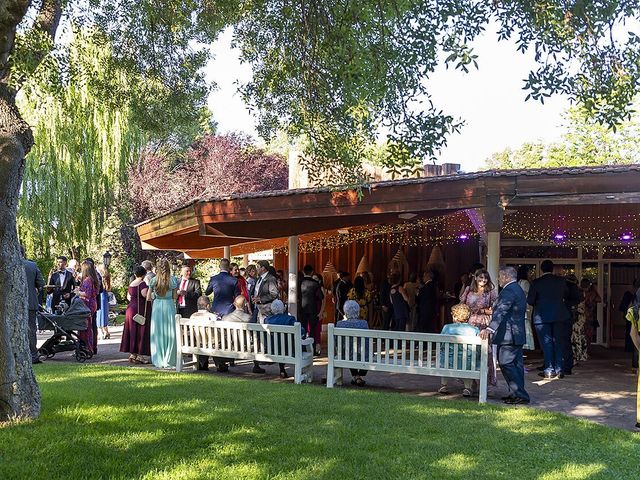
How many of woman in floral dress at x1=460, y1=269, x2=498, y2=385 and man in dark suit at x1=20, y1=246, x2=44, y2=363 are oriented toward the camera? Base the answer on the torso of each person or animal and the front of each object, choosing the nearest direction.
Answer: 1

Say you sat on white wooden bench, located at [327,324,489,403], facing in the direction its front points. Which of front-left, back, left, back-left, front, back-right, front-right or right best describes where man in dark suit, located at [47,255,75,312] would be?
front-left

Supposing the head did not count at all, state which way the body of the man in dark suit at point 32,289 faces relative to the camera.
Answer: to the viewer's right

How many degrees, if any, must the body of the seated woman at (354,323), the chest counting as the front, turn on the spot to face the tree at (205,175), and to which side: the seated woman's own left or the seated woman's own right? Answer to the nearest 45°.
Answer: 0° — they already face it

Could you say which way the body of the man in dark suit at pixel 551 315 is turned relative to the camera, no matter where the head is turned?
away from the camera

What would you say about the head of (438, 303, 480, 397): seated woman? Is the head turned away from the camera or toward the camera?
away from the camera

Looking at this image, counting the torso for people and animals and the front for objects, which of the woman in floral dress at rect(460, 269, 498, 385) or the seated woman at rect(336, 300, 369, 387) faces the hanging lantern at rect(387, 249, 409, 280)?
the seated woman

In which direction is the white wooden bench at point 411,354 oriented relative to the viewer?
away from the camera

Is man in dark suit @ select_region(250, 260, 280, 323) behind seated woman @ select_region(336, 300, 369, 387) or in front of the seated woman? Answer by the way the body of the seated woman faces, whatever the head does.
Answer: in front

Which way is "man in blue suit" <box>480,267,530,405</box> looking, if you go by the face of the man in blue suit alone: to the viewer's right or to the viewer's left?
to the viewer's left

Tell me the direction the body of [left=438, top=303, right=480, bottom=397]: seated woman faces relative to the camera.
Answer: away from the camera

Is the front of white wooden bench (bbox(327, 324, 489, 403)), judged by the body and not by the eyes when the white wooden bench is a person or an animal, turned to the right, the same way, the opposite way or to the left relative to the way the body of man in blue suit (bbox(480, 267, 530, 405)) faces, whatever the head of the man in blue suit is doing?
to the right

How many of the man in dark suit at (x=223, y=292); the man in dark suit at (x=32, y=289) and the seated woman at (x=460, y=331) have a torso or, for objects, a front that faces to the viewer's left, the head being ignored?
0

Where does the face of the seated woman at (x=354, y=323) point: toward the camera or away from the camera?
away from the camera

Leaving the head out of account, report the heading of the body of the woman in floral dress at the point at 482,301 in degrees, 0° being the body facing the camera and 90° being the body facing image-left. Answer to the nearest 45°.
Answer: approximately 0°

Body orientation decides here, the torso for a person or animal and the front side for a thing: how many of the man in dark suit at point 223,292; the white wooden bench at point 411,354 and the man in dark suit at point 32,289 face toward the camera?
0

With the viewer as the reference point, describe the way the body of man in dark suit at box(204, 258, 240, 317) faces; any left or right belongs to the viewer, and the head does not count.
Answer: facing away from the viewer
